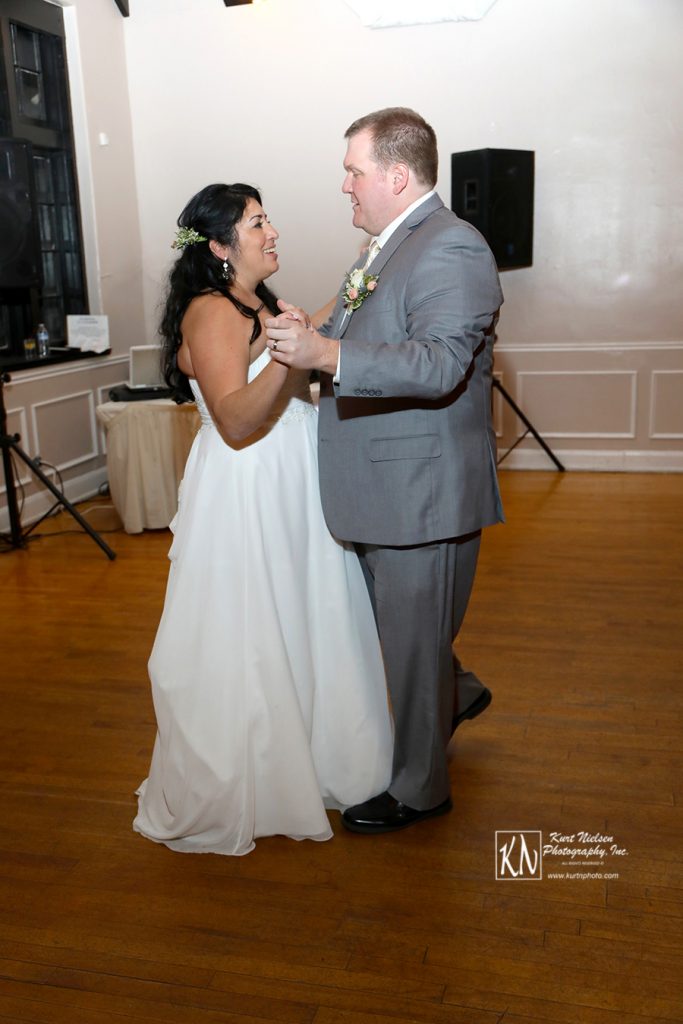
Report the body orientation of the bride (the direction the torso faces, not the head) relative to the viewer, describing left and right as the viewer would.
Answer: facing to the right of the viewer

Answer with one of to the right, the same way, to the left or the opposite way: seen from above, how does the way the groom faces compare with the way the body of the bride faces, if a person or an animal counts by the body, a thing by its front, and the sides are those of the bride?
the opposite way

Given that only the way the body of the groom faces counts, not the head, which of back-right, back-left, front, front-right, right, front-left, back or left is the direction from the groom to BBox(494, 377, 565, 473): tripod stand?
right

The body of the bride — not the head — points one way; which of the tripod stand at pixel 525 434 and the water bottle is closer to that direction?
the tripod stand

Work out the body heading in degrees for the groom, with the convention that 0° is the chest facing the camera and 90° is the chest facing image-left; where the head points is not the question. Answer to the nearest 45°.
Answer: approximately 90°

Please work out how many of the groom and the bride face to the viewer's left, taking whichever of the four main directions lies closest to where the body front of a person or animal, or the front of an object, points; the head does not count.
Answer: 1

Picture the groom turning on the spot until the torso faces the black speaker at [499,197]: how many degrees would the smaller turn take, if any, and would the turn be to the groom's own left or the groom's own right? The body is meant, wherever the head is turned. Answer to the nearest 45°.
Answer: approximately 90° to the groom's own right

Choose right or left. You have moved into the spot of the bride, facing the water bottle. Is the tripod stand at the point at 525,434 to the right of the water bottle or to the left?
right

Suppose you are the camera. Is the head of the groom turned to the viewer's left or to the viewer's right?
to the viewer's left

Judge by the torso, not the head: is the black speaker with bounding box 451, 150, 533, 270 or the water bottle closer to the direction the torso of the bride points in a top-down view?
the black speaker

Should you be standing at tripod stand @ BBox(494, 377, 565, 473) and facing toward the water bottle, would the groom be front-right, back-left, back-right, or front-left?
front-left

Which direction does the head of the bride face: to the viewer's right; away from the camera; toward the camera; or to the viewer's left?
to the viewer's right
